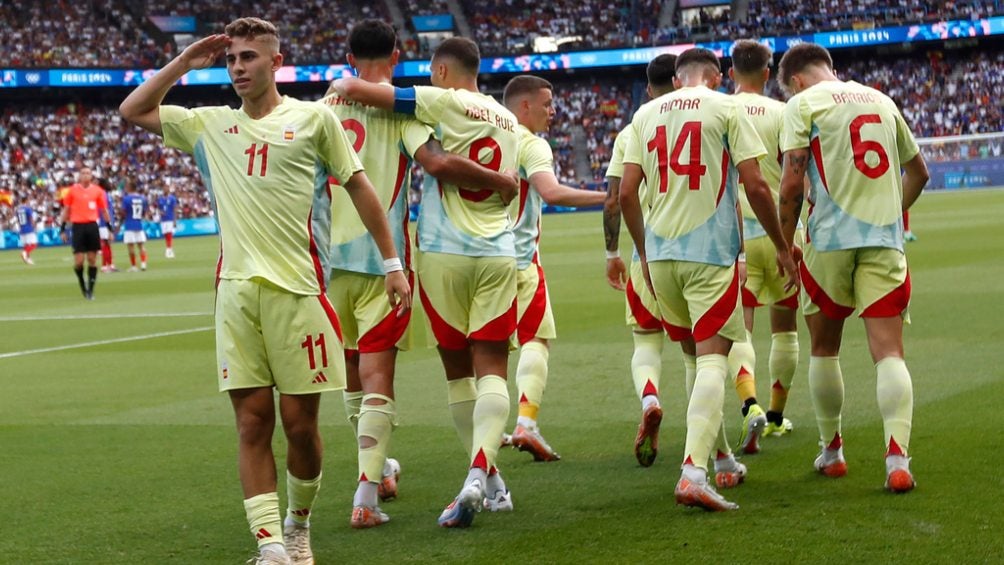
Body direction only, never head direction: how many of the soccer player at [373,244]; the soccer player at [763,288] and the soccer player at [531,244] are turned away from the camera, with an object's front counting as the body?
2

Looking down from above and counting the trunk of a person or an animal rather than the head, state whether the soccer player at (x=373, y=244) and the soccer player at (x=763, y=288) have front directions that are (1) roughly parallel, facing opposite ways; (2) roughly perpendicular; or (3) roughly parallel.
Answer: roughly parallel

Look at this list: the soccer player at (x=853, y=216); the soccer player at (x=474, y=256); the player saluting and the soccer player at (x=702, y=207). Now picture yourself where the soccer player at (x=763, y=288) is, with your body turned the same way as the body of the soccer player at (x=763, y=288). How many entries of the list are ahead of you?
0

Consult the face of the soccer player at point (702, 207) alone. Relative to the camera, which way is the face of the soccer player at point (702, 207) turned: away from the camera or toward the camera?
away from the camera

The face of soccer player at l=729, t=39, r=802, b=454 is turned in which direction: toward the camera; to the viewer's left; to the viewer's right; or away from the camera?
away from the camera

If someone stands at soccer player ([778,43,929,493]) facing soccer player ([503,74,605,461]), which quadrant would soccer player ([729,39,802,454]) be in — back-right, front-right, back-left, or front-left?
front-right

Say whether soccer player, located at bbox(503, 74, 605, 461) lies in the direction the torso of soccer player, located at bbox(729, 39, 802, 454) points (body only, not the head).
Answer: no

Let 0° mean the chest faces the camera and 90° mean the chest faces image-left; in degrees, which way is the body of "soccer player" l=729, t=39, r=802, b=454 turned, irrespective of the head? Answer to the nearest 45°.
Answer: approximately 180°

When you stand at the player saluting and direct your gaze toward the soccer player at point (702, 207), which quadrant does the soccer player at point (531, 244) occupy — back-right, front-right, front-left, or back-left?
front-left

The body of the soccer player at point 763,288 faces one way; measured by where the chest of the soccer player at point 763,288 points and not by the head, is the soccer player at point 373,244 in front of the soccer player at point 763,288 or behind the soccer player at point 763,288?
behind

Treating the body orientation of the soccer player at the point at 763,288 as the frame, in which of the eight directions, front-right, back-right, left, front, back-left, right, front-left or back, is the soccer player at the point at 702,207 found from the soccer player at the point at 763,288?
back

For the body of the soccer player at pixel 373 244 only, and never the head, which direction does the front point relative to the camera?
away from the camera

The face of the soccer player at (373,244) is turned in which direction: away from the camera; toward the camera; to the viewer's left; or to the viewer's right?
away from the camera
